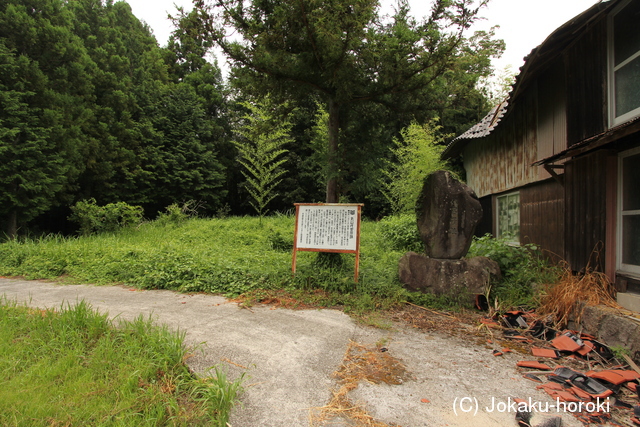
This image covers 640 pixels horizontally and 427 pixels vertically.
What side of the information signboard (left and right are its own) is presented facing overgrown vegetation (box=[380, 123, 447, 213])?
back

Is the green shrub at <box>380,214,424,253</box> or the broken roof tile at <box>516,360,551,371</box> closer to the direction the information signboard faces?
the broken roof tile

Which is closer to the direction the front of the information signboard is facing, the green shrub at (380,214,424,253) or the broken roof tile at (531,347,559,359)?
the broken roof tile

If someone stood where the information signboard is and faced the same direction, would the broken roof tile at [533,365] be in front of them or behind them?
in front

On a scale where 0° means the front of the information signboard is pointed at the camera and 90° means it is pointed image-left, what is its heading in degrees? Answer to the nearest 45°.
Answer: approximately 0°

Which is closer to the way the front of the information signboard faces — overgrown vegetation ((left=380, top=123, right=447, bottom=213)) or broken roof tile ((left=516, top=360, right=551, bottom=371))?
the broken roof tile

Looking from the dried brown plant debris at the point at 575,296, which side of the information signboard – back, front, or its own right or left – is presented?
left

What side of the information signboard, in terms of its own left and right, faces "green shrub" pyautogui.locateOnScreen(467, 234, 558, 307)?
left

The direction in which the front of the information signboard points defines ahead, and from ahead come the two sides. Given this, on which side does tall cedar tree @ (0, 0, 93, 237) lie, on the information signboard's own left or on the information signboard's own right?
on the information signboard's own right

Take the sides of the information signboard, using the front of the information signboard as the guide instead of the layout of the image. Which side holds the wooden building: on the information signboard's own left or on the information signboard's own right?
on the information signboard's own left

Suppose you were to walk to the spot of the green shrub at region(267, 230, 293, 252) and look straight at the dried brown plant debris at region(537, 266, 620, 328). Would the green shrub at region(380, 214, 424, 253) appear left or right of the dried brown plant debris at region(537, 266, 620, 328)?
left

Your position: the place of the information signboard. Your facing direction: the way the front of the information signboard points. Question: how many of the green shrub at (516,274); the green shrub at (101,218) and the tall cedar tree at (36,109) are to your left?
1

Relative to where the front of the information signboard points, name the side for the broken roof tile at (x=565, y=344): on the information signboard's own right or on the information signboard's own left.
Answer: on the information signboard's own left

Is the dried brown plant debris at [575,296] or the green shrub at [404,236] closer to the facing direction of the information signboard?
the dried brown plant debris
